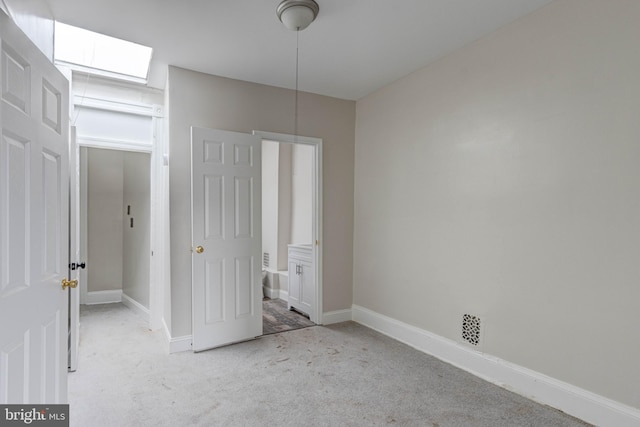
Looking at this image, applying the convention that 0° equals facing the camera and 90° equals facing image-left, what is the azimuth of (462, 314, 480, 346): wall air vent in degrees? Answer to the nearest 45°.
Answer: approximately 45°

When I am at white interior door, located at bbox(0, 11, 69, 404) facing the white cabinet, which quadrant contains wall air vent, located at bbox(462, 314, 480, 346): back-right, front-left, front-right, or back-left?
front-right

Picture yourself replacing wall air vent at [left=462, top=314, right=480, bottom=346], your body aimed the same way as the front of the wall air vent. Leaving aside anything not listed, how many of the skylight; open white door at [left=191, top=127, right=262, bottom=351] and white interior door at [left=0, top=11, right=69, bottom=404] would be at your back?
0

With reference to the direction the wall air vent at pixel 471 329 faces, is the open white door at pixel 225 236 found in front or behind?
in front

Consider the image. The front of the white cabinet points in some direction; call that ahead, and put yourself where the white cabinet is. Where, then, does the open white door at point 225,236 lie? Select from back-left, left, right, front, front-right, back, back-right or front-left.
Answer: front

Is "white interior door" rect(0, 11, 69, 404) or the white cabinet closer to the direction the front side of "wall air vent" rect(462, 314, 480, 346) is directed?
the white interior door

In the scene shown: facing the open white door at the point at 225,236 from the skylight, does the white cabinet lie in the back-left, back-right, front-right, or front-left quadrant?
front-left

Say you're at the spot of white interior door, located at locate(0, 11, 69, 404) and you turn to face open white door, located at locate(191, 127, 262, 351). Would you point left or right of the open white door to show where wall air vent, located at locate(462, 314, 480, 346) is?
right

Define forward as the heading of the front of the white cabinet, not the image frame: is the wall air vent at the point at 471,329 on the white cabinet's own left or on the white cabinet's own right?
on the white cabinet's own left

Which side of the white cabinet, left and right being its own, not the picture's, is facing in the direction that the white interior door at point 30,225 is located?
front

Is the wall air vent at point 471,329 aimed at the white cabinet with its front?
no

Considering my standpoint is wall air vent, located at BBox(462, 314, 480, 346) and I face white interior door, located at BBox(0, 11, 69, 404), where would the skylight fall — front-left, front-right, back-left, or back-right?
front-right

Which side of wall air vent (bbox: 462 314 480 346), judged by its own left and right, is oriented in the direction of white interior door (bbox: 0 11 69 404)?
front

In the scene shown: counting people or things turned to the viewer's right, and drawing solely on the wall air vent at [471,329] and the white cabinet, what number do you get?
0

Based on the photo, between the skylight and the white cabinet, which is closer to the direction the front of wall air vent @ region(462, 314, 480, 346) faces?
the skylight
